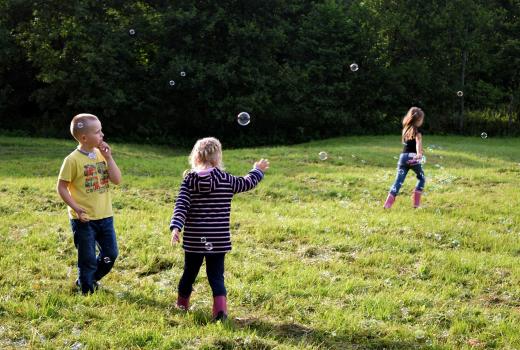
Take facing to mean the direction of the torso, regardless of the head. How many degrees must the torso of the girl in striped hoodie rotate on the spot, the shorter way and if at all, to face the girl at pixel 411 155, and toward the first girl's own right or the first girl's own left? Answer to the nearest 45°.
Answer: approximately 45° to the first girl's own right

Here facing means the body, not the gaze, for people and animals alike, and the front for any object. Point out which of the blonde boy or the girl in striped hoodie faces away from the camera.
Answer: the girl in striped hoodie

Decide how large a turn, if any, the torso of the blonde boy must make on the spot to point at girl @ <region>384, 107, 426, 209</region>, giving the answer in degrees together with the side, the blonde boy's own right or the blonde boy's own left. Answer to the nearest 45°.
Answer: approximately 90° to the blonde boy's own left

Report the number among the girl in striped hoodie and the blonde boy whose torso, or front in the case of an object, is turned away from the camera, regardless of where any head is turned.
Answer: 1

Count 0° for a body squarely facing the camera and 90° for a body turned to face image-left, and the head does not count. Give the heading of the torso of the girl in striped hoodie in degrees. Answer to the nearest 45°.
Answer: approximately 180°

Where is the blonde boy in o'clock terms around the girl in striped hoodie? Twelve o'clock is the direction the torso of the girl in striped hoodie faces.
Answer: The blonde boy is roughly at 10 o'clock from the girl in striped hoodie.
